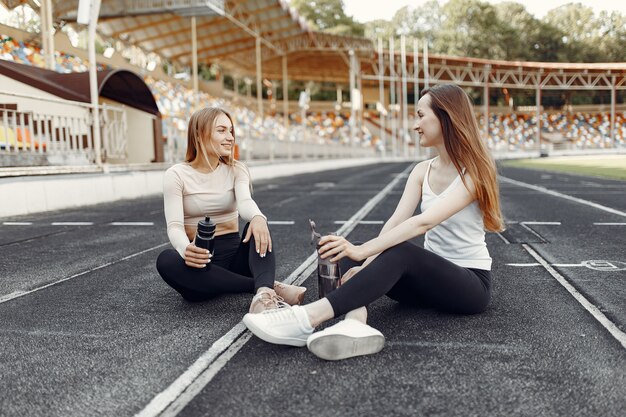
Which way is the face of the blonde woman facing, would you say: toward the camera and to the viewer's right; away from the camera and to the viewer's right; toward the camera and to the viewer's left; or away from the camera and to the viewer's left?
toward the camera and to the viewer's right

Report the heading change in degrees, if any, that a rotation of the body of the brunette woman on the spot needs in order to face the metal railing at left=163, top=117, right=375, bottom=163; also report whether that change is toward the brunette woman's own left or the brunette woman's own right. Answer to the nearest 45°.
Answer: approximately 135° to the brunette woman's own right

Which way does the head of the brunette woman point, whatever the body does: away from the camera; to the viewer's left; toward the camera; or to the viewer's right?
to the viewer's left

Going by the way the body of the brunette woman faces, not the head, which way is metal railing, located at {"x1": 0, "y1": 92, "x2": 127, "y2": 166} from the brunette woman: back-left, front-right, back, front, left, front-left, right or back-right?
right

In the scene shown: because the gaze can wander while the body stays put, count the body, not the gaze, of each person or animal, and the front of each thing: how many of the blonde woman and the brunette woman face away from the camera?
0

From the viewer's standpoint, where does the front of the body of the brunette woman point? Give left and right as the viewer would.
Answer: facing the viewer and to the left of the viewer

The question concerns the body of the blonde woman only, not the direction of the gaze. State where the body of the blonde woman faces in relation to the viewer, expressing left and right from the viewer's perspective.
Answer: facing the viewer and to the right of the viewer

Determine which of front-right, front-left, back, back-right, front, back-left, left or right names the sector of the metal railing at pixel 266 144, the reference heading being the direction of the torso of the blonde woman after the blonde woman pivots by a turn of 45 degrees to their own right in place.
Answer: back

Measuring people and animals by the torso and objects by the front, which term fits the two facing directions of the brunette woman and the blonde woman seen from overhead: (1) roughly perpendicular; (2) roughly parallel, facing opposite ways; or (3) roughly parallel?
roughly perpendicular

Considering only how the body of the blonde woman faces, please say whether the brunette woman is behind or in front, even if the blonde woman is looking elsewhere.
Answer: in front
